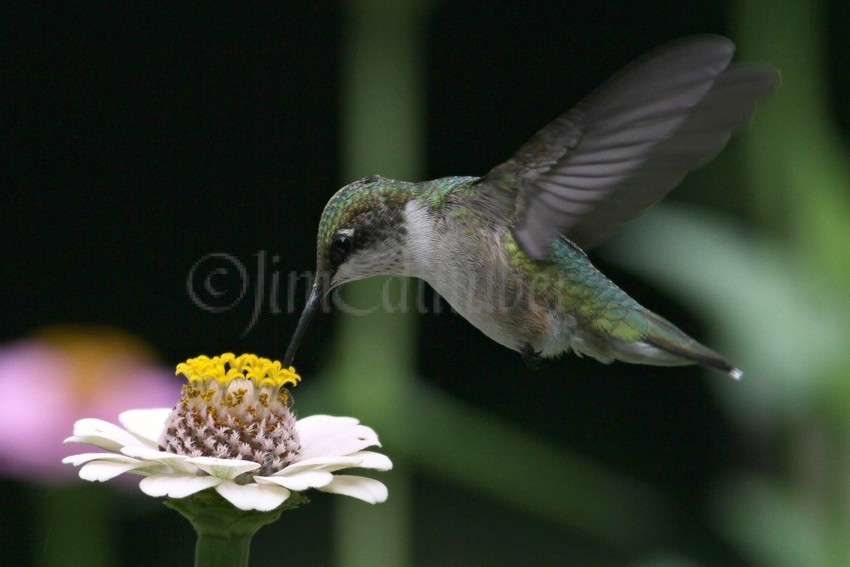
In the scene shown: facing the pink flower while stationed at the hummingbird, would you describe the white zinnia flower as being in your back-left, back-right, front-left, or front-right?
front-left

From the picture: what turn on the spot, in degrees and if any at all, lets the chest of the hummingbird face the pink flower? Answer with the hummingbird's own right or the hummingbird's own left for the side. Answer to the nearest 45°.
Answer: approximately 45° to the hummingbird's own right

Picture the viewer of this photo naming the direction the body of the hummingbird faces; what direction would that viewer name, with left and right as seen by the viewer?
facing to the left of the viewer
